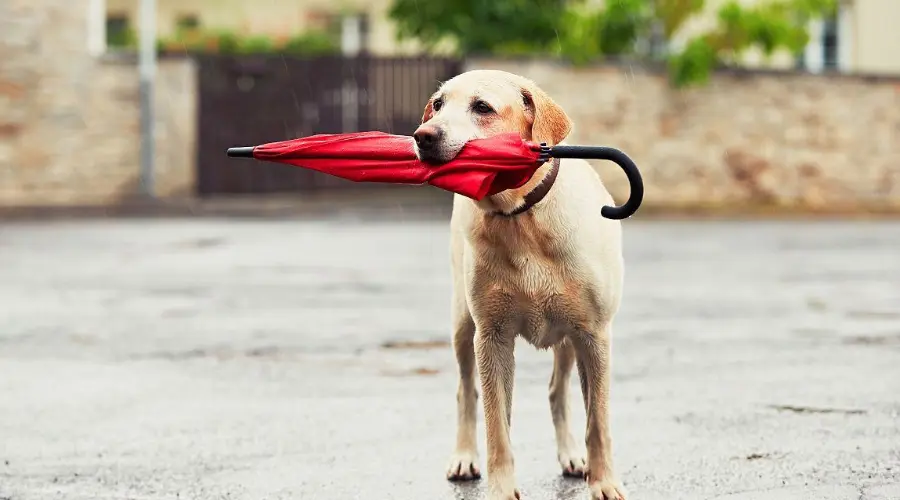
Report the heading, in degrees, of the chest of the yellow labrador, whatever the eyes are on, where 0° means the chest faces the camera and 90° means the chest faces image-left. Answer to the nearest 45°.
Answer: approximately 0°

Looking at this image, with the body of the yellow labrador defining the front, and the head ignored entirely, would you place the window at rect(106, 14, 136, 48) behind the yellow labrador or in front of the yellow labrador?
behind
